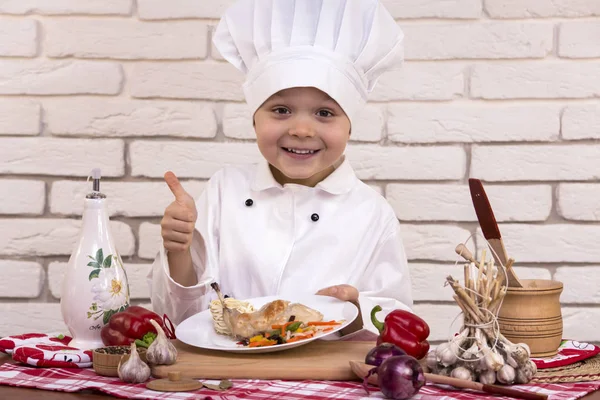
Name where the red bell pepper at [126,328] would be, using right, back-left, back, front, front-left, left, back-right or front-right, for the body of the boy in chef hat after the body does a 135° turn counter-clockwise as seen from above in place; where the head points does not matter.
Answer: back

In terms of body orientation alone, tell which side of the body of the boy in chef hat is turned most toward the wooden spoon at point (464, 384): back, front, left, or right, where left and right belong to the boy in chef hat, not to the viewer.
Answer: front

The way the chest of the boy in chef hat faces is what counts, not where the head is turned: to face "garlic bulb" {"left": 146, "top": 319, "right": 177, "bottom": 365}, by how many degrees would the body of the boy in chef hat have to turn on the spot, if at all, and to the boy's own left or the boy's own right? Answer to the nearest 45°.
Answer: approximately 45° to the boy's own right

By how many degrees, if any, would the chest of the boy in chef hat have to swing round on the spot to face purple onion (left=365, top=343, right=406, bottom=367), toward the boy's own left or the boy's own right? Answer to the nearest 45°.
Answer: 0° — they already face it

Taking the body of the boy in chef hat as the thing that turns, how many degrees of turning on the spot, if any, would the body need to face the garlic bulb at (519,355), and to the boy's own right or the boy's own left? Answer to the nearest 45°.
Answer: approximately 45° to the boy's own left

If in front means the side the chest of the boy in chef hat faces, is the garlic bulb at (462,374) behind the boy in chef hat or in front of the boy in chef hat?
in front

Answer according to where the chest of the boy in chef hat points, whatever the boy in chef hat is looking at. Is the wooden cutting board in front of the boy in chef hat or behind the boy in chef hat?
in front

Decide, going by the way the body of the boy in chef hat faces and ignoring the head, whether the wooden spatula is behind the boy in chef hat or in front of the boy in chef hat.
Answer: in front

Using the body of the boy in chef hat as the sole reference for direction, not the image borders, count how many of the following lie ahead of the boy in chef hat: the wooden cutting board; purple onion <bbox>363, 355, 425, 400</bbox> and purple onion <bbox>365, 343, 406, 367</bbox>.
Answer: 3

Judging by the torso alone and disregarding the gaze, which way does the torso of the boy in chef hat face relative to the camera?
toward the camera
